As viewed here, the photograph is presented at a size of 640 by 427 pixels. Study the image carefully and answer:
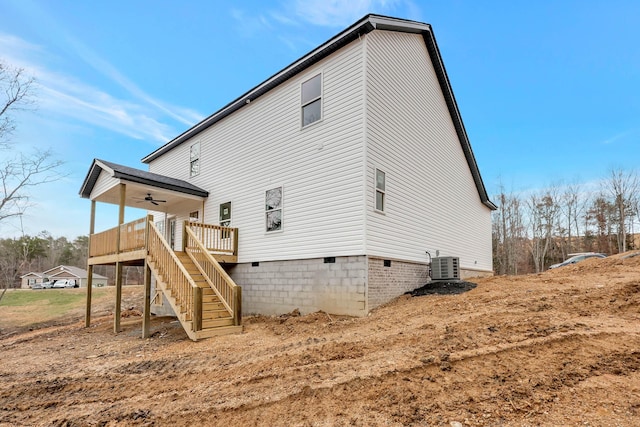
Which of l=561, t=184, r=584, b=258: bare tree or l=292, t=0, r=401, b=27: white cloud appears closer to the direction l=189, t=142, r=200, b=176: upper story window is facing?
the white cloud

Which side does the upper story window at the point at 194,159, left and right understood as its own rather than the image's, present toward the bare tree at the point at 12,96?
right

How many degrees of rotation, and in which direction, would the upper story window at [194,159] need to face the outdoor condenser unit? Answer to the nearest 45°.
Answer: approximately 90° to its left

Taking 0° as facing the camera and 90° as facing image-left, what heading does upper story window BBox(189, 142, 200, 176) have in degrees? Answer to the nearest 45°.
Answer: approximately 45°

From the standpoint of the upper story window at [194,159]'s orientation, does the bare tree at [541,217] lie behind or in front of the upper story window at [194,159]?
behind

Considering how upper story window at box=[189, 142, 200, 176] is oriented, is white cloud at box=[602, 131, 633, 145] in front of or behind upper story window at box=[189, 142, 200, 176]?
behind

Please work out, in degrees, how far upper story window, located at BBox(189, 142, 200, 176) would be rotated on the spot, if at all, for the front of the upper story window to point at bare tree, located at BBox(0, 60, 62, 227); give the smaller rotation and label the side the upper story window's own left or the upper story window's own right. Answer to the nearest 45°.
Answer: approximately 90° to the upper story window's own right
